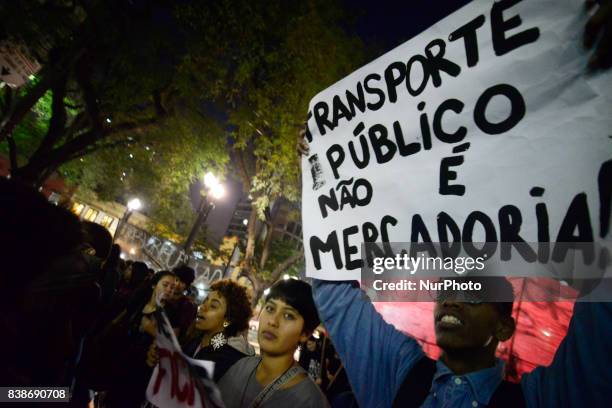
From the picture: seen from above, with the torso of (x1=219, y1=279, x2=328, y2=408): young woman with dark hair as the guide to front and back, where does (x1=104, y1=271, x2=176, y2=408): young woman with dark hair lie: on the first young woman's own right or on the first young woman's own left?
on the first young woman's own right

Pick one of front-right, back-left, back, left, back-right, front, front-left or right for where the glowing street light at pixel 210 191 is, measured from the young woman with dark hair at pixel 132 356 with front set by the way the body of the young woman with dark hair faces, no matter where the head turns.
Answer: back-left

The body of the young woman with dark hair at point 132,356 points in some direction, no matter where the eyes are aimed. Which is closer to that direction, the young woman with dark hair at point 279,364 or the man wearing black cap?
the young woman with dark hair

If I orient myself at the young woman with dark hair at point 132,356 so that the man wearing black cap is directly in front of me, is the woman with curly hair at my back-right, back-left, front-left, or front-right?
front-right

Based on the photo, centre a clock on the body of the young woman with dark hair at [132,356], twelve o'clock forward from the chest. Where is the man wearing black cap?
The man wearing black cap is roughly at 8 o'clock from the young woman with dark hair.

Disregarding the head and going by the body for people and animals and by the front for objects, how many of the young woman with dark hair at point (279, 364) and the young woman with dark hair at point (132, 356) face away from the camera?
0

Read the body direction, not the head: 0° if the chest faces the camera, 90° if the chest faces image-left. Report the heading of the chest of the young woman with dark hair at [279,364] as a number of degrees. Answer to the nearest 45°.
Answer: approximately 45°

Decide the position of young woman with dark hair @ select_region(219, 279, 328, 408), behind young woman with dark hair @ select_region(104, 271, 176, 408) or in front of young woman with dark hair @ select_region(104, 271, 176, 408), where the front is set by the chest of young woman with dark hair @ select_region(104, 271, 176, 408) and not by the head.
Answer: in front

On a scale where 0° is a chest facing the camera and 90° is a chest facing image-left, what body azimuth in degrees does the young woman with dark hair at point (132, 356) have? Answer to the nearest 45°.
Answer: approximately 315°

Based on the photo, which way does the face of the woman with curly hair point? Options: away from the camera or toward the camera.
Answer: toward the camera

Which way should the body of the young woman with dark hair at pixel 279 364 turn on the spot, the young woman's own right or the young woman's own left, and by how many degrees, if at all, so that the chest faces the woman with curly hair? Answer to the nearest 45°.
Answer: approximately 90° to the young woman's own right
